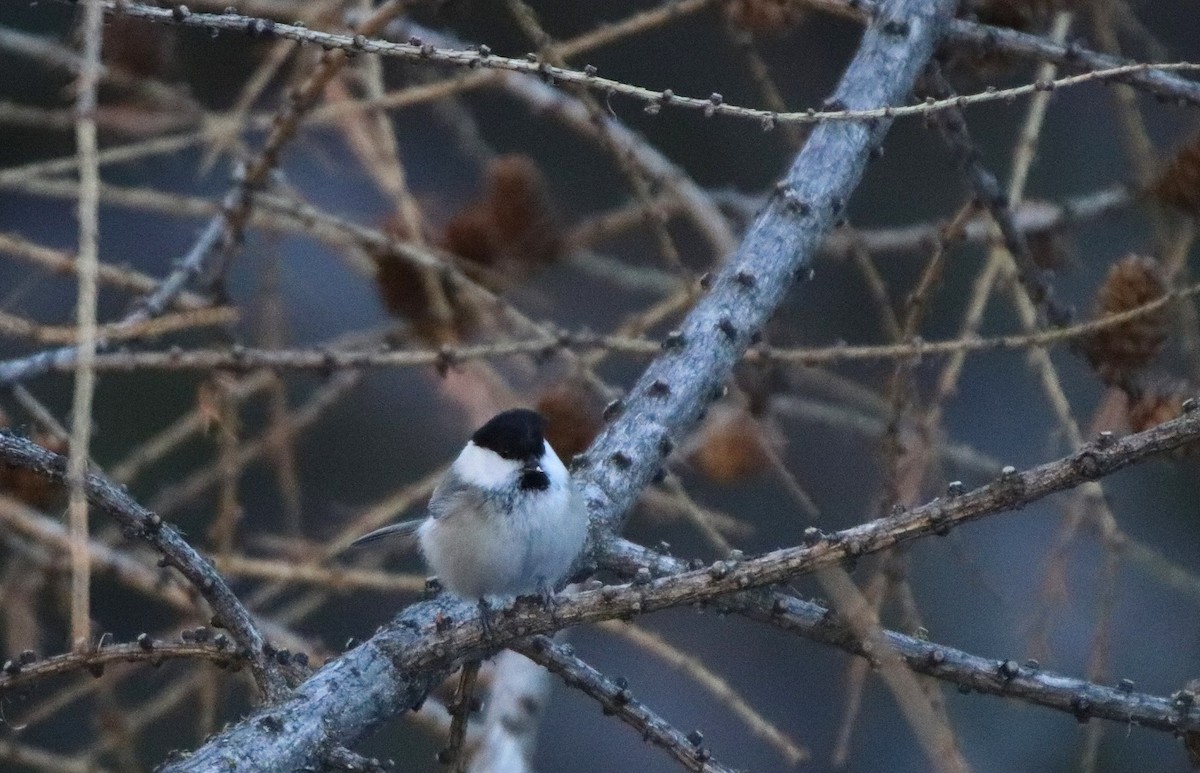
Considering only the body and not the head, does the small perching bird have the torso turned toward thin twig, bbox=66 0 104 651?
no

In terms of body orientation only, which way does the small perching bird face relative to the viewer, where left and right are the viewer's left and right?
facing the viewer and to the right of the viewer

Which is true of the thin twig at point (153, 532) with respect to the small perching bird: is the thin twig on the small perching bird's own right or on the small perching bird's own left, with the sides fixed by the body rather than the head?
on the small perching bird's own right
